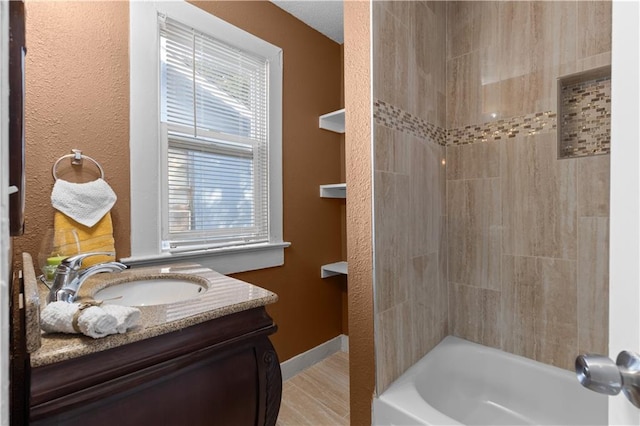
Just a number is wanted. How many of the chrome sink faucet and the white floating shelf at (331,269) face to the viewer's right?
1

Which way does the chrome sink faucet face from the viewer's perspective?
to the viewer's right

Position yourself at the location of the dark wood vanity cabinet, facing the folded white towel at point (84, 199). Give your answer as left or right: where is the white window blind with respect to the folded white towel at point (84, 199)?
right

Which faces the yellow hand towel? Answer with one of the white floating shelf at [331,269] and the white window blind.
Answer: the white floating shelf

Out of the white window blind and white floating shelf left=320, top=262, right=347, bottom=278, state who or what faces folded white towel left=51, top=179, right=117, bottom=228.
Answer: the white floating shelf

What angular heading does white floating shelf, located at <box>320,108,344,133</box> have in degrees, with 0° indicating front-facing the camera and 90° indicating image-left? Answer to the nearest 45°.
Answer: approximately 45°

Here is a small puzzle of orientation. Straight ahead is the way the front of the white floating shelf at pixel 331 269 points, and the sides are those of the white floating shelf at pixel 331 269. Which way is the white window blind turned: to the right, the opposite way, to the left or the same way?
to the left

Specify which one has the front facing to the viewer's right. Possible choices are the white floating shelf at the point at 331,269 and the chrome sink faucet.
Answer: the chrome sink faucet

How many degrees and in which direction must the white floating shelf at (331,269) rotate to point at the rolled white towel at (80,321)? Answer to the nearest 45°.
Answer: approximately 45° to its left
